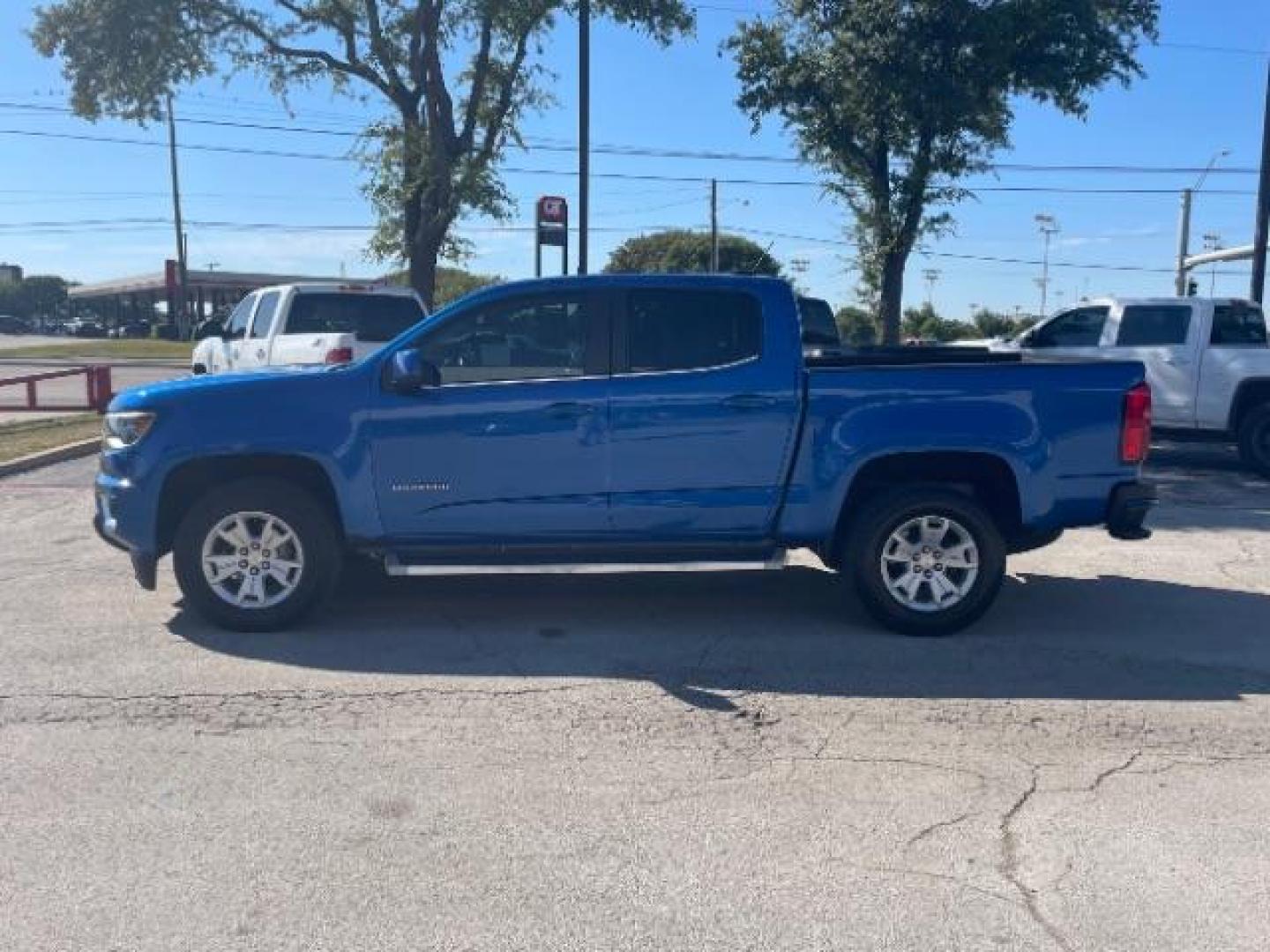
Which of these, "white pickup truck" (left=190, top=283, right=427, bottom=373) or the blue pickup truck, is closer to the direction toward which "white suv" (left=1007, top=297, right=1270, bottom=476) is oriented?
the white pickup truck

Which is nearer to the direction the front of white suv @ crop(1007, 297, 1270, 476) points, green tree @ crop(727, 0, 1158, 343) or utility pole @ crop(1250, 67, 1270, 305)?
the green tree

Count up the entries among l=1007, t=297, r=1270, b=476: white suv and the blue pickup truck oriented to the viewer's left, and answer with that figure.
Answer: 2

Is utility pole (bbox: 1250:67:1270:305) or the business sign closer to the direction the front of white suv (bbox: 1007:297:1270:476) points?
the business sign

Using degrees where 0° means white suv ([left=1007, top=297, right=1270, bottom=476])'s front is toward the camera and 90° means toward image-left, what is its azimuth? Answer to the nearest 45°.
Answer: approximately 90°

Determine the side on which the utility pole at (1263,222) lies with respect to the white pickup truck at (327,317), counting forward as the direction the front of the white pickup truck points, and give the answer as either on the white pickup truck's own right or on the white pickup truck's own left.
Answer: on the white pickup truck's own right

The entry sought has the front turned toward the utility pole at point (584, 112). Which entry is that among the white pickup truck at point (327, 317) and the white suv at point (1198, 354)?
the white suv at point (1198, 354)

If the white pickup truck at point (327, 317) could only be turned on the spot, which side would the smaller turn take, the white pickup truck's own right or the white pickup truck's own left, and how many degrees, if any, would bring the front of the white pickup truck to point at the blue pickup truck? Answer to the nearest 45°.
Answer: approximately 135° to the white pickup truck's own left

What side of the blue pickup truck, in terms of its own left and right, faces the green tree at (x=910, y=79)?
right

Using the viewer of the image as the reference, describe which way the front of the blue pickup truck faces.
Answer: facing to the left of the viewer

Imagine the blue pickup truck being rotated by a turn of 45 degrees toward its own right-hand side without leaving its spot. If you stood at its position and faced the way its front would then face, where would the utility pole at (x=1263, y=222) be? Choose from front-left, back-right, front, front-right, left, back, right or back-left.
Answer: right

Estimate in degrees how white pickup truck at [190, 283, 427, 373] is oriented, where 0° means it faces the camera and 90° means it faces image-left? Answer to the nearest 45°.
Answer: approximately 135°

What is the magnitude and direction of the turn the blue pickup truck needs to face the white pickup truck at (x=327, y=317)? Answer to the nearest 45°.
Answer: approximately 45° to its right

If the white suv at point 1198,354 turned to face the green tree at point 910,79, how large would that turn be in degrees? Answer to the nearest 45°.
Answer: approximately 45° to its right
